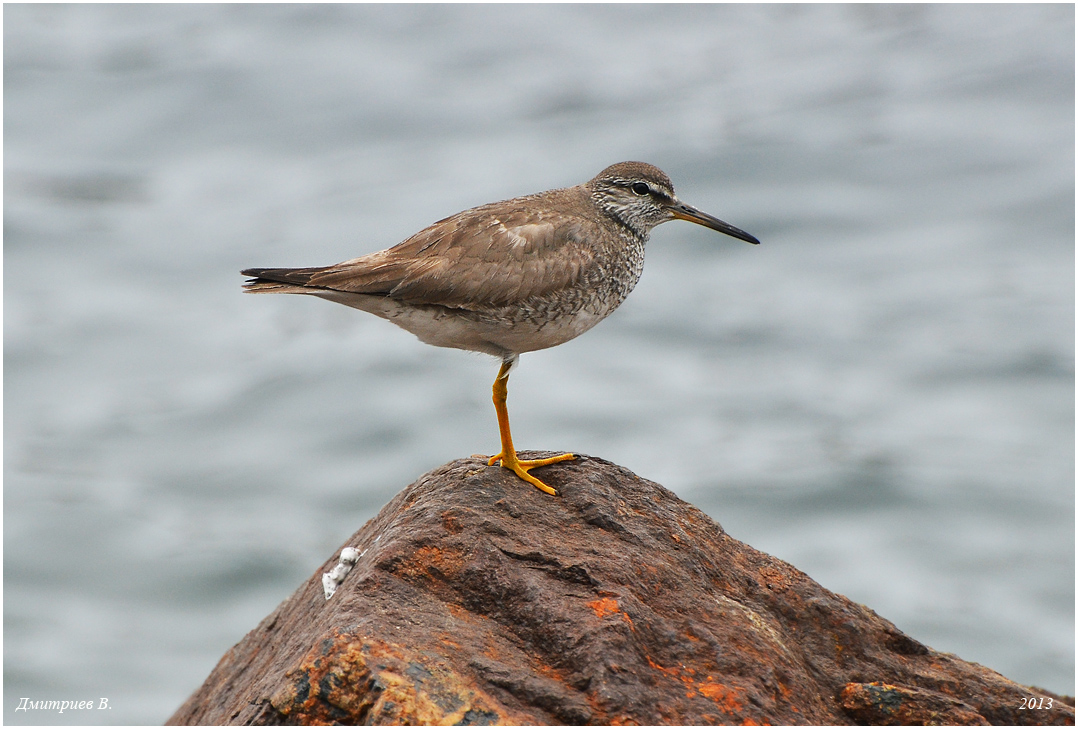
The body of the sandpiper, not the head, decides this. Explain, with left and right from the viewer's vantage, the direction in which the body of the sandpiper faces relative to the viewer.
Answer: facing to the right of the viewer
